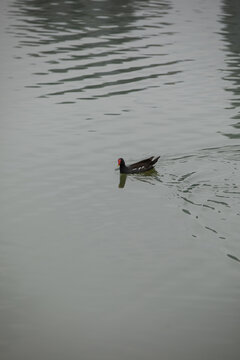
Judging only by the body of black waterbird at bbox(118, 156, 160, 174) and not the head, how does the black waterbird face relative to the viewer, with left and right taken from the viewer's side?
facing to the left of the viewer
